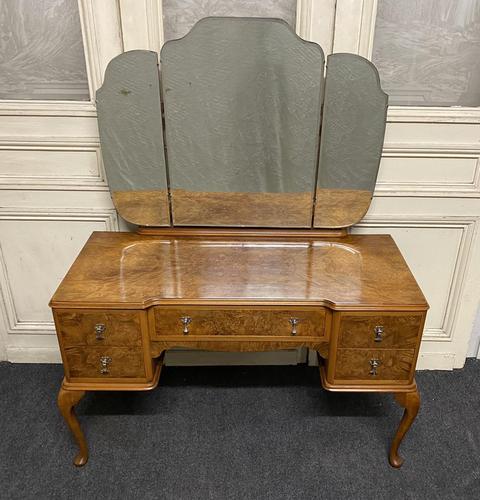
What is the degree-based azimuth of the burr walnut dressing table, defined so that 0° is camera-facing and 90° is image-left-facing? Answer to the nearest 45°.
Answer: approximately 0°
